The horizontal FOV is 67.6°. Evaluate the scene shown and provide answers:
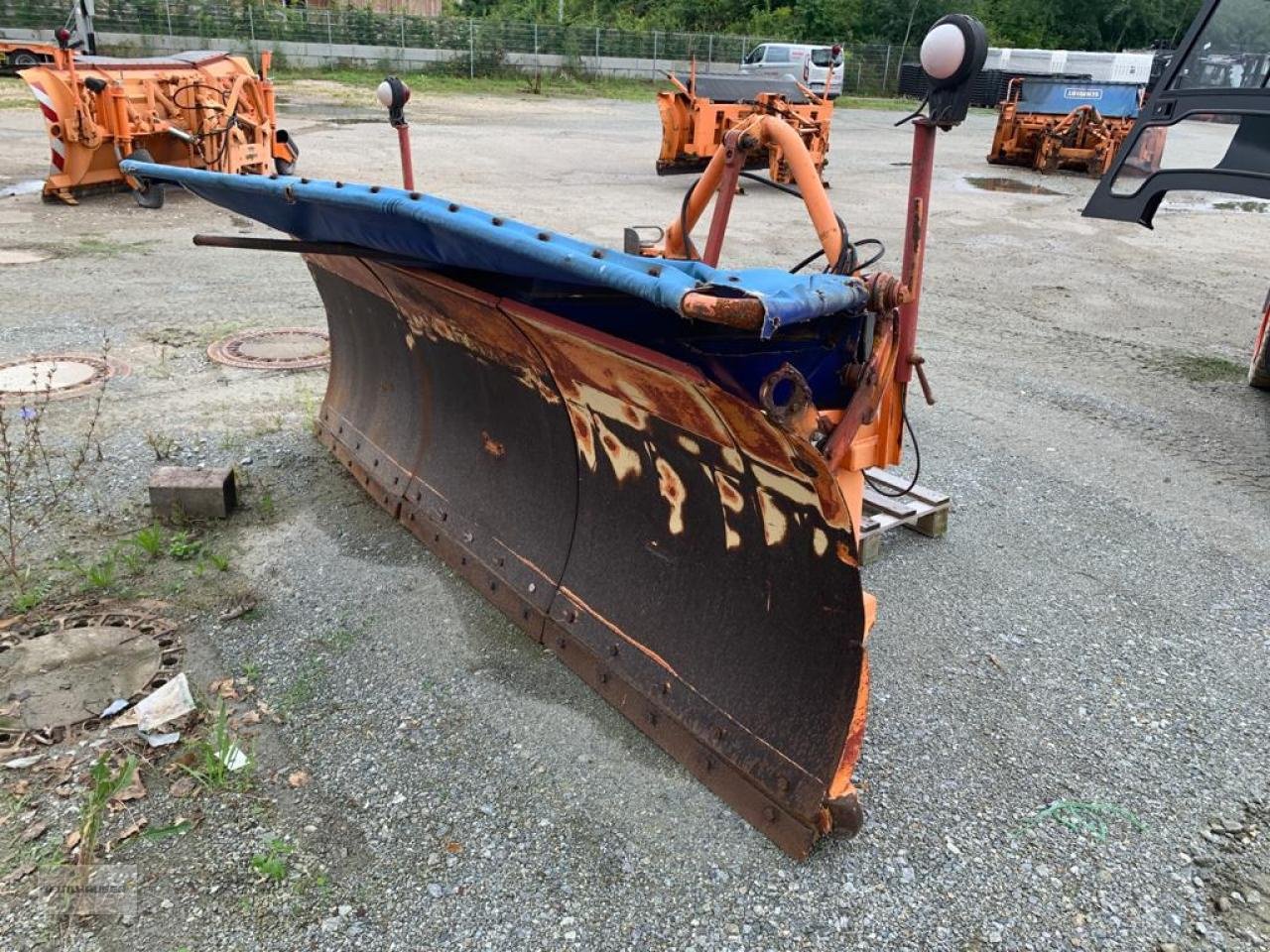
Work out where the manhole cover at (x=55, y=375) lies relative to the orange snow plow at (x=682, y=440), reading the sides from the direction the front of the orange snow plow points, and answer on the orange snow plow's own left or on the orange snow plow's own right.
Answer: on the orange snow plow's own right

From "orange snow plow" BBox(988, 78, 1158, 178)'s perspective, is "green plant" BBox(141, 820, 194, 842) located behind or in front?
behind

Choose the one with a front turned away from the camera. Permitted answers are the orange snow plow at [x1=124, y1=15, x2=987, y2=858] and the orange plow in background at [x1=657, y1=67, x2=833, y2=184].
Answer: the orange plow in background

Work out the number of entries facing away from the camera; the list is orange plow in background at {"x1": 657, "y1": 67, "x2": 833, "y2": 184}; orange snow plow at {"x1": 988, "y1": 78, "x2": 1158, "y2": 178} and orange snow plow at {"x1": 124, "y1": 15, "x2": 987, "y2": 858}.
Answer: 2

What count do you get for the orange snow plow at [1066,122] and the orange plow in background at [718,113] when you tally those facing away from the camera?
2

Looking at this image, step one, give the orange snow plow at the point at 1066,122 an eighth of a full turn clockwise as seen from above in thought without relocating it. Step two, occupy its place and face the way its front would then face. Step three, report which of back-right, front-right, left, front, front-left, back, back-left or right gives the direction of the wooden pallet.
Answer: back-right

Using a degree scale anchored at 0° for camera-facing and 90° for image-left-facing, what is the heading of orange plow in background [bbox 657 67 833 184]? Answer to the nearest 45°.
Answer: approximately 180°

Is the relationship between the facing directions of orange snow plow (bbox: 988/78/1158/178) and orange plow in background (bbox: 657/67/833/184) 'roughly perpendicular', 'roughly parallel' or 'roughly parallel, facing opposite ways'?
roughly parallel

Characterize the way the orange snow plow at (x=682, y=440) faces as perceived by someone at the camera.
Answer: facing the viewer and to the left of the viewer

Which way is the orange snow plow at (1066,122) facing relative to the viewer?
away from the camera

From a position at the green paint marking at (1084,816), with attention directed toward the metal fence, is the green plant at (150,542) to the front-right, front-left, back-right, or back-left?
front-left

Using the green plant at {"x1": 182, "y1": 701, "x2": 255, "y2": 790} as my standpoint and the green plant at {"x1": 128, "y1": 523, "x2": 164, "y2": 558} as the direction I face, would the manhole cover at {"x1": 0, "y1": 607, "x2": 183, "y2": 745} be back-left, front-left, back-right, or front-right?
front-left

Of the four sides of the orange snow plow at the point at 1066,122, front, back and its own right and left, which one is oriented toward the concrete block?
back

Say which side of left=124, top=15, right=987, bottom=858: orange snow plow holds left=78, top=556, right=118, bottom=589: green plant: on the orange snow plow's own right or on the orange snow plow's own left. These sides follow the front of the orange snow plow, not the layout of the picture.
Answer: on the orange snow plow's own right

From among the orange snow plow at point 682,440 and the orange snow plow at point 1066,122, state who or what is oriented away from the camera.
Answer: the orange snow plow at point 1066,122

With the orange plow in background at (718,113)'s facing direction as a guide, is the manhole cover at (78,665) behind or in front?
behind
